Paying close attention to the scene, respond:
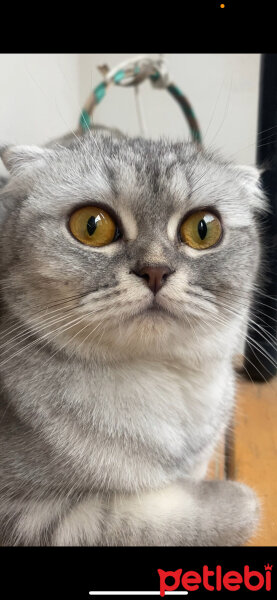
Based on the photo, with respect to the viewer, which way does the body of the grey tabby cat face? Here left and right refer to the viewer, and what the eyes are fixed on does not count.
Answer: facing the viewer and to the right of the viewer

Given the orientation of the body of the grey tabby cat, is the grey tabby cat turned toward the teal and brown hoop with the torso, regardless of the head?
no
